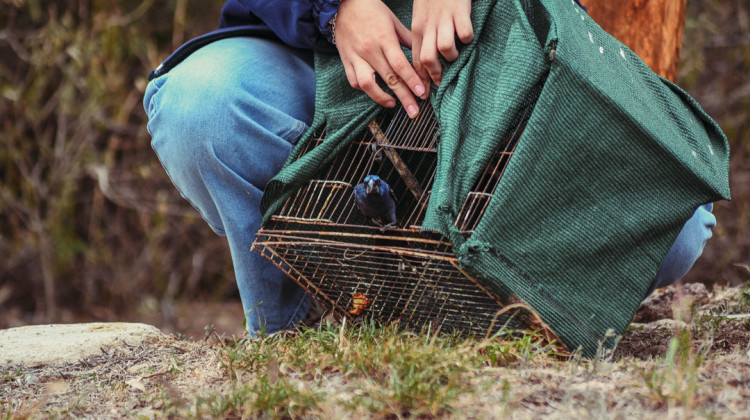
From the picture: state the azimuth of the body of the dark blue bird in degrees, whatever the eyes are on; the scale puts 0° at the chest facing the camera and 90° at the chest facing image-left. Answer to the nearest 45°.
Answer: approximately 0°

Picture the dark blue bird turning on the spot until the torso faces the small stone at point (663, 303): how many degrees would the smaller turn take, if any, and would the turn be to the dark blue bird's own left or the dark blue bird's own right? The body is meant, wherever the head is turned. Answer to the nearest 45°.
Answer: approximately 135° to the dark blue bird's own left

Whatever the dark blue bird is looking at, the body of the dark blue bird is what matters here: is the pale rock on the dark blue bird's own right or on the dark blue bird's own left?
on the dark blue bird's own right

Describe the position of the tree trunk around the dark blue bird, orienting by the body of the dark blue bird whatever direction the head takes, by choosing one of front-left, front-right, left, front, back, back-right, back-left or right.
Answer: back-left
